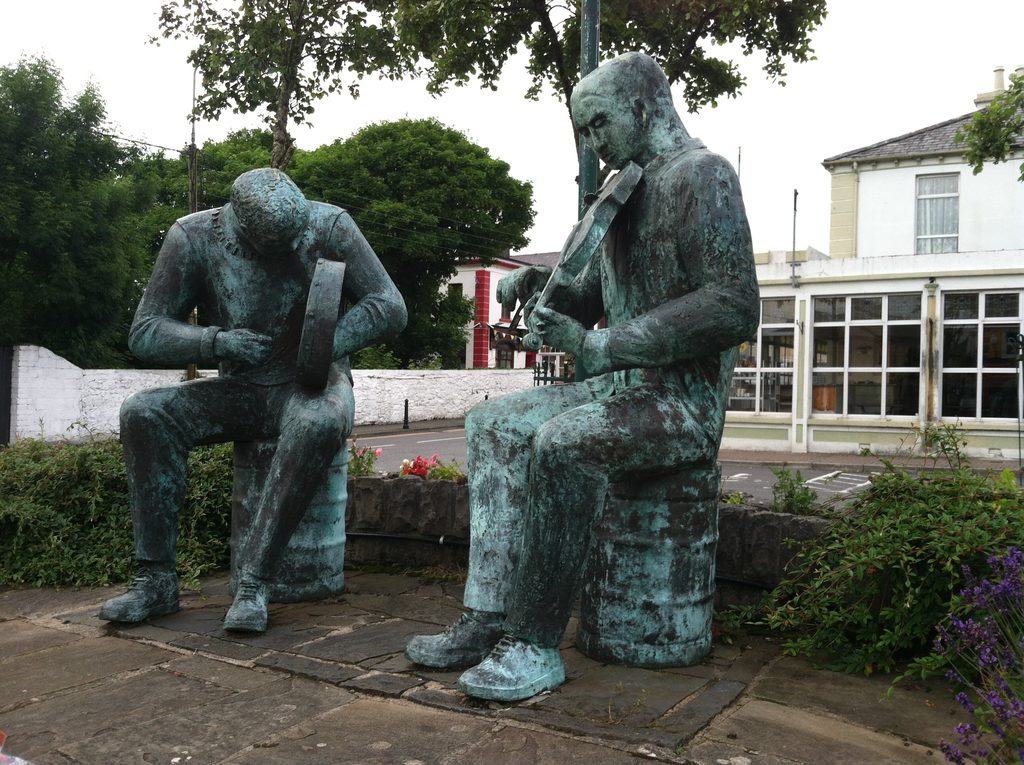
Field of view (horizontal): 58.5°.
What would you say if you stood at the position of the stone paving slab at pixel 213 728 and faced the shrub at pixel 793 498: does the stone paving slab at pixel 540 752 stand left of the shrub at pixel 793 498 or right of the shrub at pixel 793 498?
right

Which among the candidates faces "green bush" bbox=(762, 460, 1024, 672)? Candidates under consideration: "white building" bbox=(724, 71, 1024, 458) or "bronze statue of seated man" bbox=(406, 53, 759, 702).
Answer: the white building

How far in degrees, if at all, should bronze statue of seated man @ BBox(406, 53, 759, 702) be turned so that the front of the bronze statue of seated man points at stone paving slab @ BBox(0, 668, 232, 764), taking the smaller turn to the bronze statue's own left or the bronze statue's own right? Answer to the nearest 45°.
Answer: approximately 45° to the bronze statue's own right

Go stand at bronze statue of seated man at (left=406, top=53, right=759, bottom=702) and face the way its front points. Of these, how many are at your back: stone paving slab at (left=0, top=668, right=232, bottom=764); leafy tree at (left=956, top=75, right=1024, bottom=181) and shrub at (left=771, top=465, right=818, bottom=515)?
2

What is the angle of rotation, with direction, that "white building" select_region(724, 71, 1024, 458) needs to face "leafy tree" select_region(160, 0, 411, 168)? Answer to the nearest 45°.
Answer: approximately 45° to its right

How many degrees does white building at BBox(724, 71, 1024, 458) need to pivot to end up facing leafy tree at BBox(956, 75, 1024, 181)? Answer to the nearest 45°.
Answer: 0° — it already faces it

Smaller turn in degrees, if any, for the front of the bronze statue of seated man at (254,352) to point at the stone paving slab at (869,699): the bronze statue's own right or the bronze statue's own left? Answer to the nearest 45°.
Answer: approximately 45° to the bronze statue's own left

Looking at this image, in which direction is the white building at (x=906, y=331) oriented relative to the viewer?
toward the camera

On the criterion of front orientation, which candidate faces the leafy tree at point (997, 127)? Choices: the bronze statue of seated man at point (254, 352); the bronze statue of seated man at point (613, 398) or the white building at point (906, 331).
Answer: the white building

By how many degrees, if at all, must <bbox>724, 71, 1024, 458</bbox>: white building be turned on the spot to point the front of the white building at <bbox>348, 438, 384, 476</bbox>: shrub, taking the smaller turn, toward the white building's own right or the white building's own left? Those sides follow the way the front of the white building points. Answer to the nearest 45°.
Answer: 0° — it already faces it

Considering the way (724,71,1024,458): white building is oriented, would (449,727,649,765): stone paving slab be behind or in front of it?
in front

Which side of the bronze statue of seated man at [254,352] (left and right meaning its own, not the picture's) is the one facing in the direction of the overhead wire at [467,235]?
back

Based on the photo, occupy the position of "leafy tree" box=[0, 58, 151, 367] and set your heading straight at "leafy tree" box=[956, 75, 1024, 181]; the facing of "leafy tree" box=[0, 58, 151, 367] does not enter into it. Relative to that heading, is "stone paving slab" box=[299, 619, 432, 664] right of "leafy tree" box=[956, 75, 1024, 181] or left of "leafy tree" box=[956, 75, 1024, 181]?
right

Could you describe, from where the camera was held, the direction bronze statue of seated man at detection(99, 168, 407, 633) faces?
facing the viewer

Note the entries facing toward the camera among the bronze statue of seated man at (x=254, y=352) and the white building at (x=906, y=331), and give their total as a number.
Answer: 2

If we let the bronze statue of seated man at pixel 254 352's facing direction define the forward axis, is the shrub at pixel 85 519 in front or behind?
behind

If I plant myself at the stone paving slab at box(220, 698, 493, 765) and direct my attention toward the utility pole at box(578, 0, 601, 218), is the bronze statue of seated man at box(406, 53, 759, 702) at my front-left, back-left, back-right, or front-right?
front-right

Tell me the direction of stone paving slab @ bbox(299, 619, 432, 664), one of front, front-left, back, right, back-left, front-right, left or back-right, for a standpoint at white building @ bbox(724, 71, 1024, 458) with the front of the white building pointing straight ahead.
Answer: front

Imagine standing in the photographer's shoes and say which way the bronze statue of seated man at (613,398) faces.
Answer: facing the viewer and to the left of the viewer
